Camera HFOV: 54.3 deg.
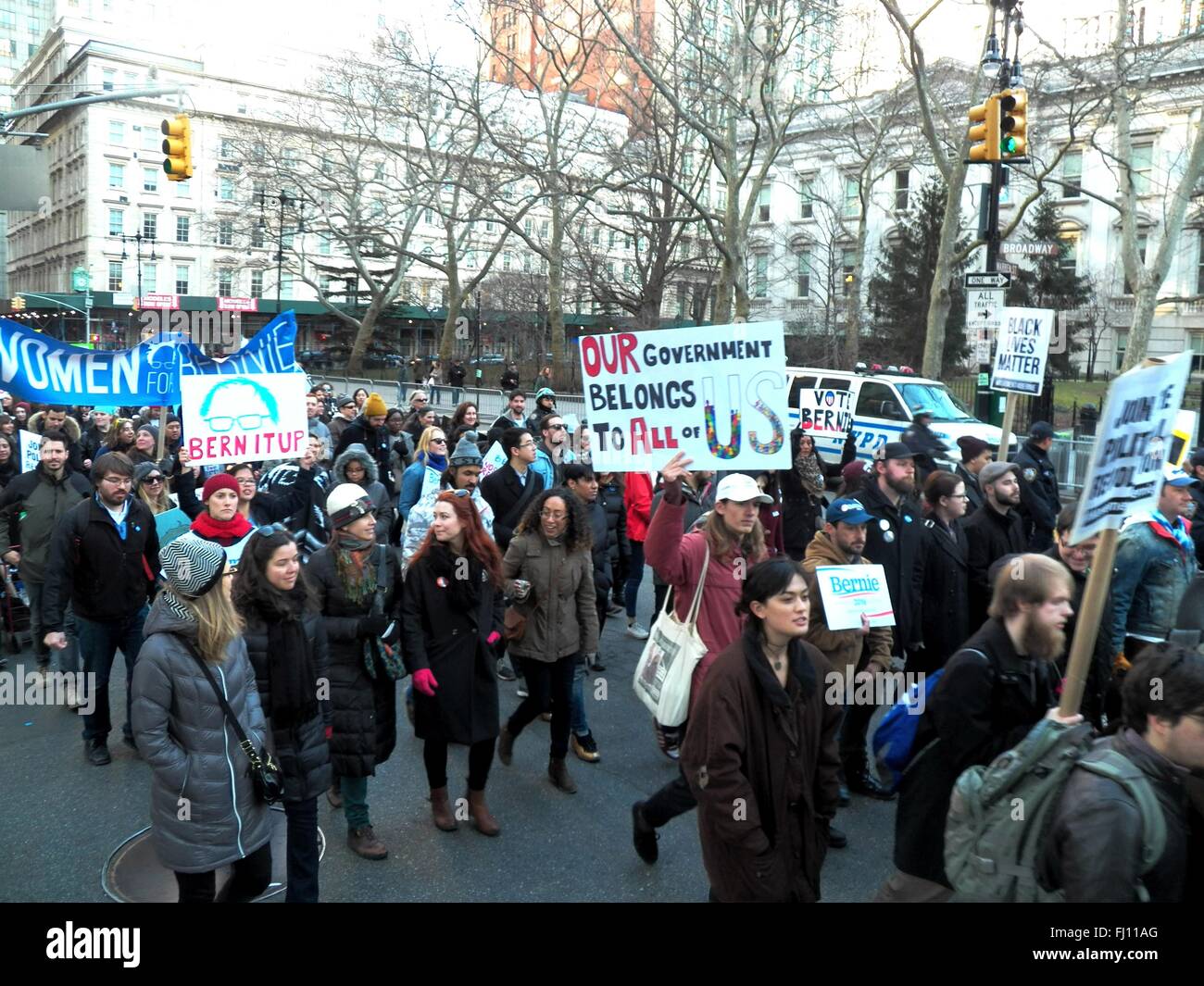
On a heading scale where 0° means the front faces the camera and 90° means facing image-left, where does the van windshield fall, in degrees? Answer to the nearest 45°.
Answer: approximately 315°

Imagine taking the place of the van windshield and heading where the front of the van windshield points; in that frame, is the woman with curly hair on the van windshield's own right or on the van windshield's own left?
on the van windshield's own right

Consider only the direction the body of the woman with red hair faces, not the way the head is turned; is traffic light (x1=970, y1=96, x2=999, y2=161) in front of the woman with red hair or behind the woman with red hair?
behind

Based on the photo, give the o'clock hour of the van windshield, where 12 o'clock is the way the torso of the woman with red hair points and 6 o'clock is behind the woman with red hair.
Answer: The van windshield is roughly at 7 o'clock from the woman with red hair.

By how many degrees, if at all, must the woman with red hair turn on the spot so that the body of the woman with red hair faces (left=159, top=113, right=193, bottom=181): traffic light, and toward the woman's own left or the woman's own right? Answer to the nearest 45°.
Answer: approximately 180°
